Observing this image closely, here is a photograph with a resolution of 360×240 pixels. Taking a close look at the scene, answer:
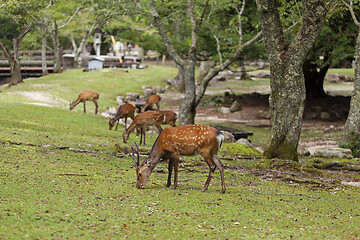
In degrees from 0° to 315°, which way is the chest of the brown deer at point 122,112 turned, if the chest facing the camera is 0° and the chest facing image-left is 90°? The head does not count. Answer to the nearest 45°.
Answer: approximately 45°

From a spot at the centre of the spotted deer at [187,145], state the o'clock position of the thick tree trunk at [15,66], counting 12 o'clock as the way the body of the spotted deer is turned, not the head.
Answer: The thick tree trunk is roughly at 2 o'clock from the spotted deer.

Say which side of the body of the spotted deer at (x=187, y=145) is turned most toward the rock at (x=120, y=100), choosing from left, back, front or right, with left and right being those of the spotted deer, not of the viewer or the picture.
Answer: right

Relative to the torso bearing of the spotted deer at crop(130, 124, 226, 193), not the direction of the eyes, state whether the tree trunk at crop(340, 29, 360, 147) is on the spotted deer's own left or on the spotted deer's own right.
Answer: on the spotted deer's own right

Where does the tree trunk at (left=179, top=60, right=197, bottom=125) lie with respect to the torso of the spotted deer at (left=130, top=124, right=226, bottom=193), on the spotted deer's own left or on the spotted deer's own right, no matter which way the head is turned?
on the spotted deer's own right

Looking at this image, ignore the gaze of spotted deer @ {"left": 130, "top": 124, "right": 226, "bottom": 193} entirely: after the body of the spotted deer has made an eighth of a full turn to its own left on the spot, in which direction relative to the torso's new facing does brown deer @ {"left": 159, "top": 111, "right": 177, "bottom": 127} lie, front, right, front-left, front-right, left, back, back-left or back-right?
back-right

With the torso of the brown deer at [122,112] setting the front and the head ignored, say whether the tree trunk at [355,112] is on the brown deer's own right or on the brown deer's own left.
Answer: on the brown deer's own left

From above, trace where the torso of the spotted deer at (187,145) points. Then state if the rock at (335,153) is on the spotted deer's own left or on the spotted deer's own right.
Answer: on the spotted deer's own right

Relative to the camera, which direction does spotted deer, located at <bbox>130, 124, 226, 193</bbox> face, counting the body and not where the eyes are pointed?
to the viewer's left

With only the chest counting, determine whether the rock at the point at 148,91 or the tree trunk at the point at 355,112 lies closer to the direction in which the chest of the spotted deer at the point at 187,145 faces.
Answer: the rock

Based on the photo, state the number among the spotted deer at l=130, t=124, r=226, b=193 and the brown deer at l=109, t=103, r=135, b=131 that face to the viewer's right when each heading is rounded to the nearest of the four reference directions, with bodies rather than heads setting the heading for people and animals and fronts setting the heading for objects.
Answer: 0

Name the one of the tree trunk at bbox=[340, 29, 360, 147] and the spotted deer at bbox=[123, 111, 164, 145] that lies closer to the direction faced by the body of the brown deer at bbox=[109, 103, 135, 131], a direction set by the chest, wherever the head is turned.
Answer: the spotted deer

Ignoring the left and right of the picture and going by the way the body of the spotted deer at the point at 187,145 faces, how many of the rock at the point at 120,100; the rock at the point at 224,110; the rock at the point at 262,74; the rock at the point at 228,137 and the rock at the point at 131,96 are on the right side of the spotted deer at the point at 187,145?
5
